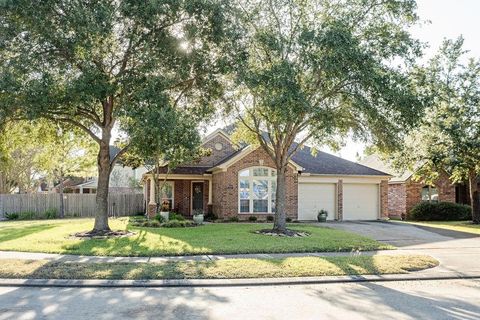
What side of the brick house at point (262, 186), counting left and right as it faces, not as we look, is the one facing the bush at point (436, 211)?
left

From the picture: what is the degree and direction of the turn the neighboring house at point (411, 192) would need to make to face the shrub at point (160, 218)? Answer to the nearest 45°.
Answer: approximately 45° to its right

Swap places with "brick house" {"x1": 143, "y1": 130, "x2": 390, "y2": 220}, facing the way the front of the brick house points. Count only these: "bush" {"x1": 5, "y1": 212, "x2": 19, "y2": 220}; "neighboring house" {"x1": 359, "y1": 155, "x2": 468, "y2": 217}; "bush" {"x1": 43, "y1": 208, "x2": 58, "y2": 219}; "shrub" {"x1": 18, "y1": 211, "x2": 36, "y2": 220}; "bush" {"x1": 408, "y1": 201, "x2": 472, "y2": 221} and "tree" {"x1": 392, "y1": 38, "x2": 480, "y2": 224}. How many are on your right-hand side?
3

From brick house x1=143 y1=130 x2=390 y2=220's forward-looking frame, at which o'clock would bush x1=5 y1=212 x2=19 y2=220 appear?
The bush is roughly at 3 o'clock from the brick house.

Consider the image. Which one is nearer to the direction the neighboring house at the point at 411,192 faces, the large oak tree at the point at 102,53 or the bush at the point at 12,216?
the large oak tree

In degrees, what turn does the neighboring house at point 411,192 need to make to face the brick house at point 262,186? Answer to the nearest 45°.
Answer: approximately 45° to its right

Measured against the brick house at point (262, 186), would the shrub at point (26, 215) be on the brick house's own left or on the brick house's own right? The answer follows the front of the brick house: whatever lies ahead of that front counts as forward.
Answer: on the brick house's own right

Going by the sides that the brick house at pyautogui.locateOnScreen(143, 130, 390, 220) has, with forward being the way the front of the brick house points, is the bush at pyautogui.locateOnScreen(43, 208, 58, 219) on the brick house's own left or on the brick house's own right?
on the brick house's own right

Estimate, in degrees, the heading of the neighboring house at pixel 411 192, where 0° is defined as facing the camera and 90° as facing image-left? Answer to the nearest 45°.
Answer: approximately 0°

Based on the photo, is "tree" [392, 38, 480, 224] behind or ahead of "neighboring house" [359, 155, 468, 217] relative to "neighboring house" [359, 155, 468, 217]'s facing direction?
ahead

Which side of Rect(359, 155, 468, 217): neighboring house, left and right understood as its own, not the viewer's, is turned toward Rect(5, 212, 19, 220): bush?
right

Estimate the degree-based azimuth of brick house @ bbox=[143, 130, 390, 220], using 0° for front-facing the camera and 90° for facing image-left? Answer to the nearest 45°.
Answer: approximately 0°

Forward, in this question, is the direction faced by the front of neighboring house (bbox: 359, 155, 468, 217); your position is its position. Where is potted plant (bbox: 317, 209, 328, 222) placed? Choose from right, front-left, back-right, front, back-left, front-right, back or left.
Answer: front-right
